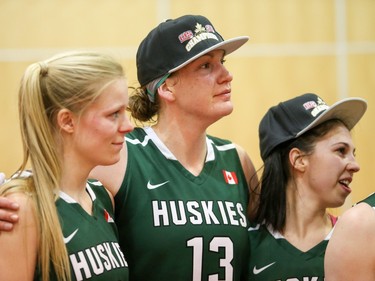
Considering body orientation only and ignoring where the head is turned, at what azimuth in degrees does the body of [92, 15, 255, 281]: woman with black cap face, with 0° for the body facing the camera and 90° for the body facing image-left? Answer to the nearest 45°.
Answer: approximately 315°

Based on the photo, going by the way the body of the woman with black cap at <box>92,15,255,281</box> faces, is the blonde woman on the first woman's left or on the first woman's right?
on the first woman's right

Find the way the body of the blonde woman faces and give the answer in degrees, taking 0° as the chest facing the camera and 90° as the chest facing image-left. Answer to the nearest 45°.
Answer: approximately 315°

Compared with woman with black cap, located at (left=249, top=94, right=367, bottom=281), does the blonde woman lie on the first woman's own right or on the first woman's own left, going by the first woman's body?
on the first woman's own right

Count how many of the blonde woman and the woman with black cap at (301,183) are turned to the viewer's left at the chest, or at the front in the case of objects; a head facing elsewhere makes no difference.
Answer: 0

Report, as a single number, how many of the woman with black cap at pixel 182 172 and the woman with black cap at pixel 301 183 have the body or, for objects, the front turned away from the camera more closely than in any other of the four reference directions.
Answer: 0

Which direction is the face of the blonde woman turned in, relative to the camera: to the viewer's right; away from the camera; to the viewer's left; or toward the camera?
to the viewer's right

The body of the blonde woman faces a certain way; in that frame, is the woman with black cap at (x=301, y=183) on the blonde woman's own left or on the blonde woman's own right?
on the blonde woman's own left

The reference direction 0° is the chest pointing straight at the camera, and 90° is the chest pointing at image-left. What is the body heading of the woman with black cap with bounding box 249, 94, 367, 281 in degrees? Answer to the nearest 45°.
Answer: approximately 315°

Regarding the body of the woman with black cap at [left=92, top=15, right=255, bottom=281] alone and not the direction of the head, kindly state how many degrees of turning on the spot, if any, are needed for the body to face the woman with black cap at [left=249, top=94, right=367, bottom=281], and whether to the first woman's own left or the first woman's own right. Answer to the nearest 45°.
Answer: approximately 45° to the first woman's own left

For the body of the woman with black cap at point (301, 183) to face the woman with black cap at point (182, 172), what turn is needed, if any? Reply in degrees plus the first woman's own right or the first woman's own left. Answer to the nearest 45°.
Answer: approximately 135° to the first woman's own right

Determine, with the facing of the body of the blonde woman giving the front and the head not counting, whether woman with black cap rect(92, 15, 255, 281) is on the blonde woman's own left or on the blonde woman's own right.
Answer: on the blonde woman's own left
